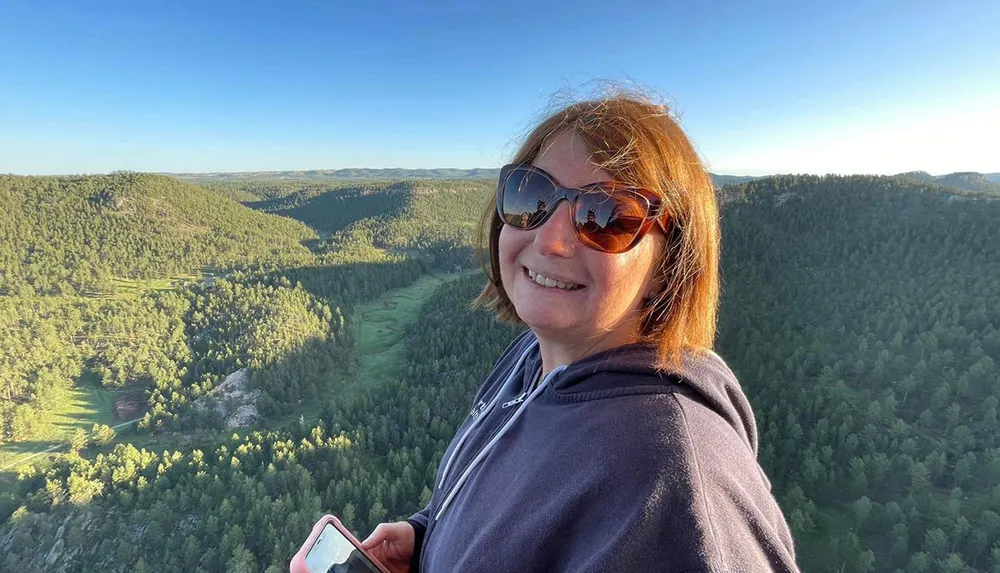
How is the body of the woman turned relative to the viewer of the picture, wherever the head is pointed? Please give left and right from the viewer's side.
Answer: facing the viewer and to the left of the viewer
